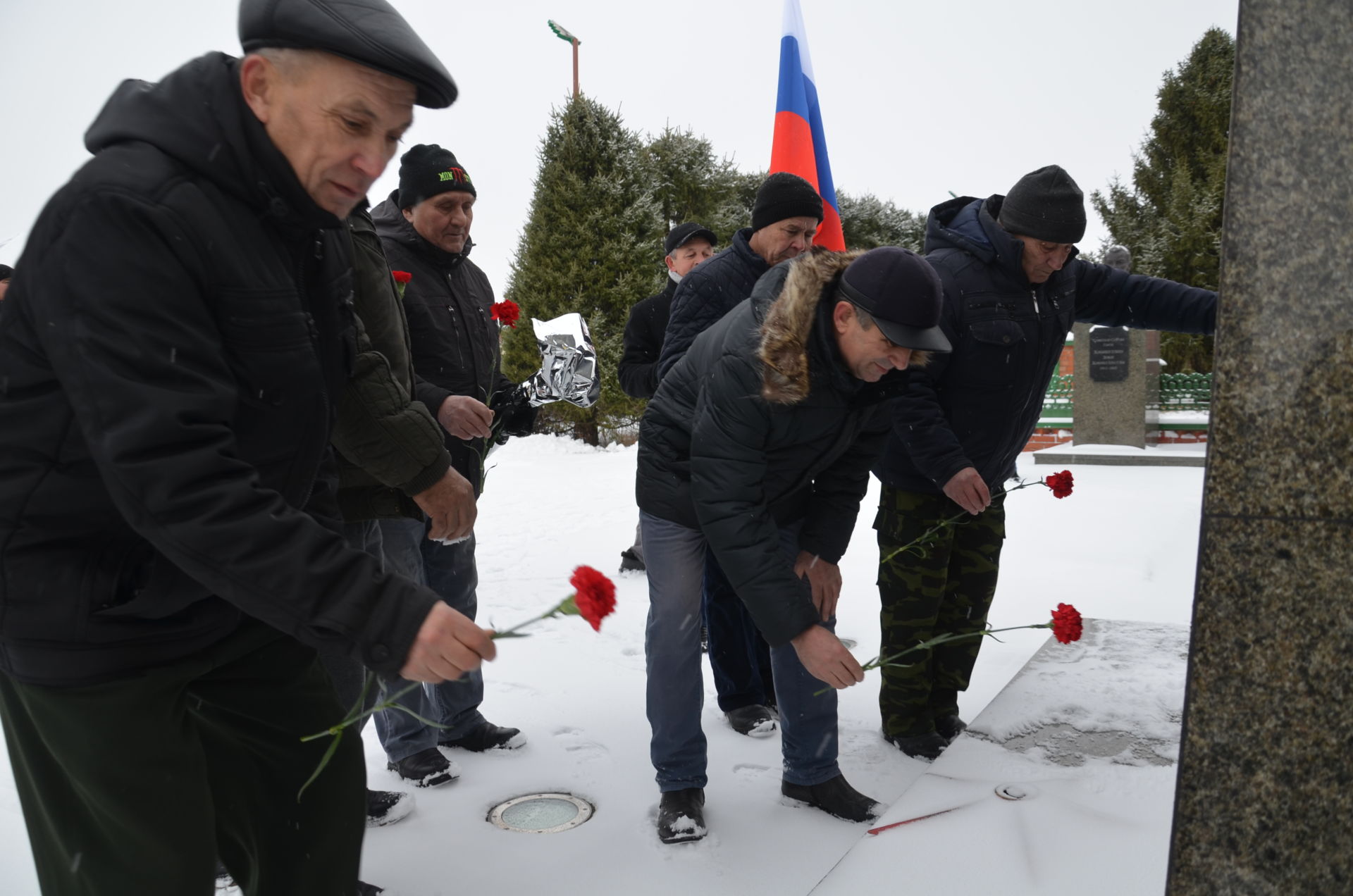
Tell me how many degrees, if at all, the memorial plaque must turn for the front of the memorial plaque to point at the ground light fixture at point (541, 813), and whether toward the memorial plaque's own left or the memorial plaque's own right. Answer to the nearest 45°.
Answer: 0° — it already faces it

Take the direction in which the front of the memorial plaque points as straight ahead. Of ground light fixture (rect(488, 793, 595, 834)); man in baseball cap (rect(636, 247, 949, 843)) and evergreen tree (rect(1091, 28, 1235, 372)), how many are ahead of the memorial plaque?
2

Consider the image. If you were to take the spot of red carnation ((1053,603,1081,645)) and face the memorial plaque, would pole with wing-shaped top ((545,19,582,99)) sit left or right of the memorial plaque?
left

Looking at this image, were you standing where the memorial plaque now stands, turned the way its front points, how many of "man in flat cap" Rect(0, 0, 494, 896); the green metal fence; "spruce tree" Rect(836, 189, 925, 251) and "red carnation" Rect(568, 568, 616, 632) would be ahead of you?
2

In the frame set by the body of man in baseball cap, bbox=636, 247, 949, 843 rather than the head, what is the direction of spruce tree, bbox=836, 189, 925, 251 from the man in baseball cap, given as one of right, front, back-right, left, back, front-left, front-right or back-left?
back-left

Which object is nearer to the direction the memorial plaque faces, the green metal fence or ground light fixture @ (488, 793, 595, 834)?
the ground light fixture

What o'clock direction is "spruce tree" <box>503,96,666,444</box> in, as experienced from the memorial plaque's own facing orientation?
The spruce tree is roughly at 3 o'clock from the memorial plaque.

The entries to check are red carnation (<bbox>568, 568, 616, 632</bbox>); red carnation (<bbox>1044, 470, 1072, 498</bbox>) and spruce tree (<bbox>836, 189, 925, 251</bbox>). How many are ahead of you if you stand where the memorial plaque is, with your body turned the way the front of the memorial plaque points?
2

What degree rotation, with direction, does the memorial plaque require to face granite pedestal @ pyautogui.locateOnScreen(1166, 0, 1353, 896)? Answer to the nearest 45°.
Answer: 0° — it already faces it

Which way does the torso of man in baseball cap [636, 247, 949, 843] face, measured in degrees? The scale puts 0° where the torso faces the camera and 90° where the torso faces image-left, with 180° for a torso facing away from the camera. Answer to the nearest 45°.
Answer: approximately 315°
